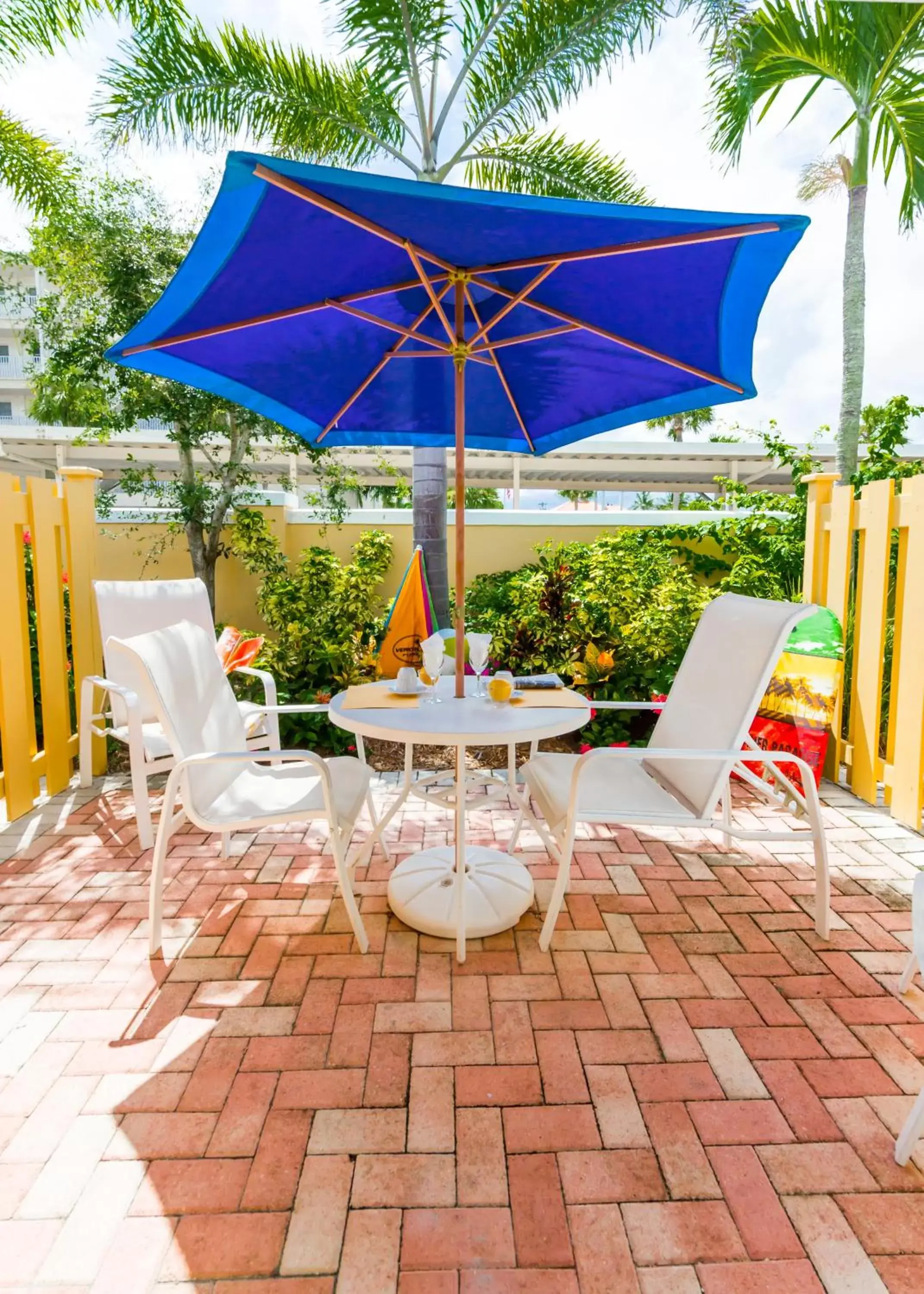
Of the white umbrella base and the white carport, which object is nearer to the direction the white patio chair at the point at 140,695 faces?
the white umbrella base

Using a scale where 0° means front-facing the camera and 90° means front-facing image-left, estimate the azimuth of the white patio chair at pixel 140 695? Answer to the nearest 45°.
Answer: approximately 315°

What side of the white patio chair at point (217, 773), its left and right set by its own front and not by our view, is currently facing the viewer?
right

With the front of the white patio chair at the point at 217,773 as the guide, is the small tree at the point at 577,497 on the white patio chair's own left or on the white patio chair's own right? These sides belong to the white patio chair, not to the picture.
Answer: on the white patio chair's own left

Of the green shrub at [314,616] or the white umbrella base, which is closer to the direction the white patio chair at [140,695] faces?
the white umbrella base

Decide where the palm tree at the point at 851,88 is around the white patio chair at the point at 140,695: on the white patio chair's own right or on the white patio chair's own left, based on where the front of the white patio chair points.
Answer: on the white patio chair's own left
